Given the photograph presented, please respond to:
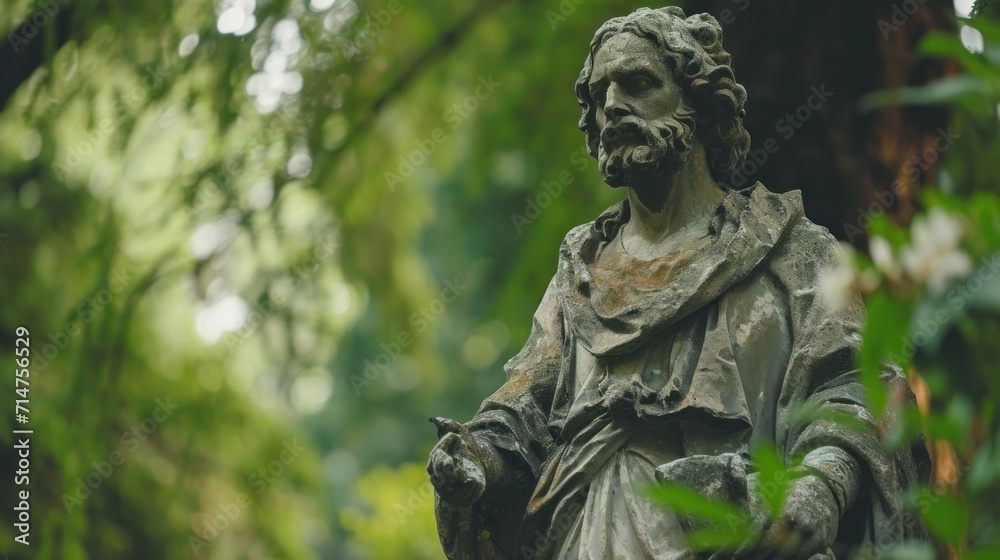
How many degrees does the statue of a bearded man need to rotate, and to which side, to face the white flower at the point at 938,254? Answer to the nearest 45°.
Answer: approximately 45° to its left

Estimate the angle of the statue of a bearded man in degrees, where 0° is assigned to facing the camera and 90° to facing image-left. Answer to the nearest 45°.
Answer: approximately 45°

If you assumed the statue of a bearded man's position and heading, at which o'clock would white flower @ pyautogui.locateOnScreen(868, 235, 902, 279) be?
The white flower is roughly at 10 o'clock from the statue of a bearded man.
